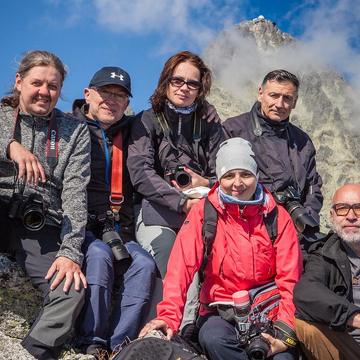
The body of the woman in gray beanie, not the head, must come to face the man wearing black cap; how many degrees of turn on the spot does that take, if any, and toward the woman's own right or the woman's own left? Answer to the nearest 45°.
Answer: approximately 135° to the woman's own right

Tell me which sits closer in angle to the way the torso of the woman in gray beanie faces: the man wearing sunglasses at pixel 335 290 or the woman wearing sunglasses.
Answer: the man wearing sunglasses

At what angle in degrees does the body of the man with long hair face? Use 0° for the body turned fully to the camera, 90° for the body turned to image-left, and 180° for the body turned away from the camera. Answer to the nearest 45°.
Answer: approximately 0°

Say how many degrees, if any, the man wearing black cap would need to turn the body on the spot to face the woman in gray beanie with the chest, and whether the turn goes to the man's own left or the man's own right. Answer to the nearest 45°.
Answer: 0° — they already face them

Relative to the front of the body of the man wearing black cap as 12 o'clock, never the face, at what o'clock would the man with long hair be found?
The man with long hair is roughly at 3 o'clock from the man wearing black cap.

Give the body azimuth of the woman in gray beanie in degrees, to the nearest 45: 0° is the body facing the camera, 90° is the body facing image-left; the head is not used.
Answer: approximately 0°

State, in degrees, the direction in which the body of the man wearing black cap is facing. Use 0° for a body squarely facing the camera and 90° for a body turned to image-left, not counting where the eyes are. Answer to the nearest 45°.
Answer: approximately 315°

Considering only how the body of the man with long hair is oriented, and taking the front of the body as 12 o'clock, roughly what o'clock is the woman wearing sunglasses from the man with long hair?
The woman wearing sunglasses is roughly at 8 o'clock from the man with long hair.
